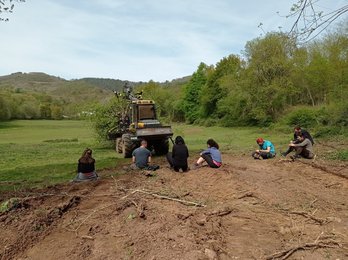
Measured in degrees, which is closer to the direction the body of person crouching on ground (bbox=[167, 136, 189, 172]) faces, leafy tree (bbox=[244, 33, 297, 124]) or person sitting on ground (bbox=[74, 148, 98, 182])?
the leafy tree

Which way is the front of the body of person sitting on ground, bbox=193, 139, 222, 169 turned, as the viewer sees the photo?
to the viewer's left

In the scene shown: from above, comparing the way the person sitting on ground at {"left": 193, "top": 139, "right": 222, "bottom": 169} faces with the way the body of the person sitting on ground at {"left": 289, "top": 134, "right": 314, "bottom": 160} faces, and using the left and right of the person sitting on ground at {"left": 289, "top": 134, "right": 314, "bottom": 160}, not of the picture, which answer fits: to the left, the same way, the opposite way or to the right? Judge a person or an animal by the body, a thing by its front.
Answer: the same way

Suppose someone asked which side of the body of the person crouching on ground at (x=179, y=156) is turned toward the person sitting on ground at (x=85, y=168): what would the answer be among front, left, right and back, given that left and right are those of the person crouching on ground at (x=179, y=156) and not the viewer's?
left

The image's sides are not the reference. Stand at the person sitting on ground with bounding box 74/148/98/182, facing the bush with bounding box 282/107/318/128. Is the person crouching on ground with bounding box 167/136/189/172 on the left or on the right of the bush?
right

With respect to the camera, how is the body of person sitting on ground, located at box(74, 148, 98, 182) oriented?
away from the camera

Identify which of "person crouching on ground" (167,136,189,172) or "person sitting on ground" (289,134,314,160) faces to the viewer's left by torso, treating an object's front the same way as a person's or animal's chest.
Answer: "person sitting on ground" (289,134,314,160)

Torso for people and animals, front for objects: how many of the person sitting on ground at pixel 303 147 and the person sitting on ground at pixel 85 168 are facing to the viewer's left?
1

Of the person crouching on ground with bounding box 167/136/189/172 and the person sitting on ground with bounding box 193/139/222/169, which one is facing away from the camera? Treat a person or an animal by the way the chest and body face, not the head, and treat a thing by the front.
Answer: the person crouching on ground with bounding box 167/136/189/172

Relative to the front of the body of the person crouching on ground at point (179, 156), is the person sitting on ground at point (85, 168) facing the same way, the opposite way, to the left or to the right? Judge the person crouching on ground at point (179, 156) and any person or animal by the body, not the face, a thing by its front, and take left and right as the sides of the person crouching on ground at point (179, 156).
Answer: the same way

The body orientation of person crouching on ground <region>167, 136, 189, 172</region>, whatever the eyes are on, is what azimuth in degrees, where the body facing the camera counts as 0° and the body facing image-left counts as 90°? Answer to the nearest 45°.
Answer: approximately 180°

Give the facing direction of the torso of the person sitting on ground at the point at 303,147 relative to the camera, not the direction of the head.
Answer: to the viewer's left
